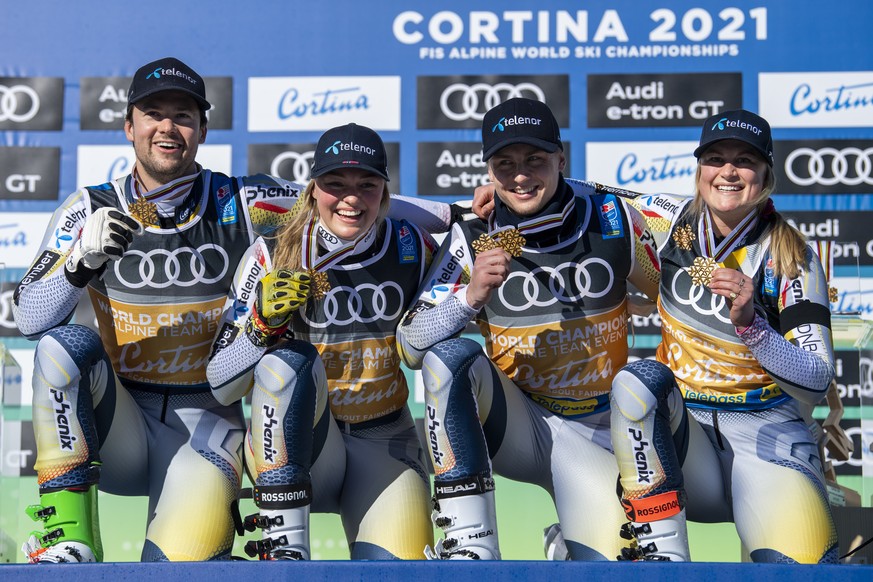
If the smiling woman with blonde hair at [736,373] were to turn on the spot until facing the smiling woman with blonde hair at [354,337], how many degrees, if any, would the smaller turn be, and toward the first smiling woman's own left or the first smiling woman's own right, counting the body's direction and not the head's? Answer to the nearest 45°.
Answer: approximately 90° to the first smiling woman's own right

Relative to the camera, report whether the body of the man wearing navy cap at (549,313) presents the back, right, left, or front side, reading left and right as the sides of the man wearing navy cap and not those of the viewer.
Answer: front

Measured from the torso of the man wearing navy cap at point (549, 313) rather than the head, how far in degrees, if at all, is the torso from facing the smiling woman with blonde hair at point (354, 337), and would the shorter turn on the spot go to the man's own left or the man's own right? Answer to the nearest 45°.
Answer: approximately 90° to the man's own right

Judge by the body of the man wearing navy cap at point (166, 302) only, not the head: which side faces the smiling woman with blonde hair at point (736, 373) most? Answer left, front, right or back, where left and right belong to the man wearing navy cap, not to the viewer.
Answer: left

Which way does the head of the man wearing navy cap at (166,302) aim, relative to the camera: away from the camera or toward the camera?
toward the camera

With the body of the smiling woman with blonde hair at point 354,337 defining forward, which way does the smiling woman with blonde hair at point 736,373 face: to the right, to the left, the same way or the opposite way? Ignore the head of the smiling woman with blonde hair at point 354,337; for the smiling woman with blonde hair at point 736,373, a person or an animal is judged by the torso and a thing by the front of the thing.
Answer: the same way

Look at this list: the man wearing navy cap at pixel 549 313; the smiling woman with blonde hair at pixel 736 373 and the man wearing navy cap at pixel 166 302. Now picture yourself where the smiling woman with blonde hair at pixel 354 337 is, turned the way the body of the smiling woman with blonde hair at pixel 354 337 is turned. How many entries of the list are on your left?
2

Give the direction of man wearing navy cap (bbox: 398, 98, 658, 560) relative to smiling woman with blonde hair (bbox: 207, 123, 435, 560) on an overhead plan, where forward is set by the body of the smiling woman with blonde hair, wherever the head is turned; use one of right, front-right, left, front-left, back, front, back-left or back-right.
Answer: left

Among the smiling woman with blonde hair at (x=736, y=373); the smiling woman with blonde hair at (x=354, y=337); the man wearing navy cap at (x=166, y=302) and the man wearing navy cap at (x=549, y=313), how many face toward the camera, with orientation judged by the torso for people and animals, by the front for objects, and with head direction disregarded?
4

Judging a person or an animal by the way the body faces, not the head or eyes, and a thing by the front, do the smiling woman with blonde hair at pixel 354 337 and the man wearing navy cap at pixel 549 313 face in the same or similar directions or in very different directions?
same or similar directions

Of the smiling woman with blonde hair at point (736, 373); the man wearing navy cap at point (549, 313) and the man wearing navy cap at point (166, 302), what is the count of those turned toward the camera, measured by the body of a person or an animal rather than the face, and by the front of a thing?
3

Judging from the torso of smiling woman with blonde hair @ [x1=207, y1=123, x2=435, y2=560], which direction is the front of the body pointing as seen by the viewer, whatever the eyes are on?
toward the camera

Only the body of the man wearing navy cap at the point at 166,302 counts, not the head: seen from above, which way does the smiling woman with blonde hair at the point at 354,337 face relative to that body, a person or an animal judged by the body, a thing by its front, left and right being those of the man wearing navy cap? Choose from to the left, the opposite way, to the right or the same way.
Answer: the same way

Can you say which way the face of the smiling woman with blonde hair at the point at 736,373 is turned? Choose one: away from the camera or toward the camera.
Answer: toward the camera

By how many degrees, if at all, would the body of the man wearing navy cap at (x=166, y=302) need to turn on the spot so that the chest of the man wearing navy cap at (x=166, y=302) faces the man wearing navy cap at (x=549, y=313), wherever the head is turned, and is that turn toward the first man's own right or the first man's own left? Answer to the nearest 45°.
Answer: approximately 90° to the first man's own left
